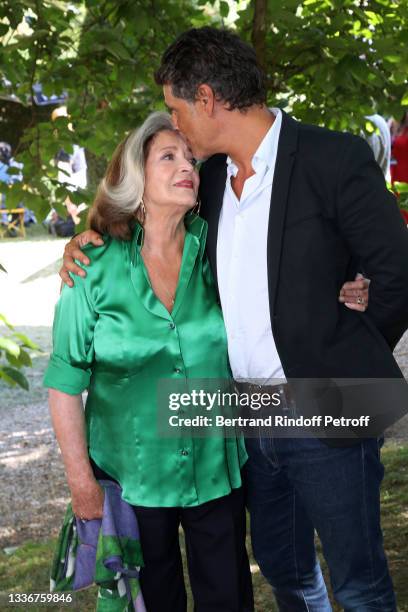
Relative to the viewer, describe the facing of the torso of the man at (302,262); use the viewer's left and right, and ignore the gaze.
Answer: facing the viewer and to the left of the viewer

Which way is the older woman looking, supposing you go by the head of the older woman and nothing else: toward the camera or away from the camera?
toward the camera

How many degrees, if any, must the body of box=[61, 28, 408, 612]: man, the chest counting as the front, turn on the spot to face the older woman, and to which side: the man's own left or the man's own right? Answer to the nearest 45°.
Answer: approximately 45° to the man's own right

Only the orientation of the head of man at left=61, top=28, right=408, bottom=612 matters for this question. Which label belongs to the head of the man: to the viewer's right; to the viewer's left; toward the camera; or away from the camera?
to the viewer's left
